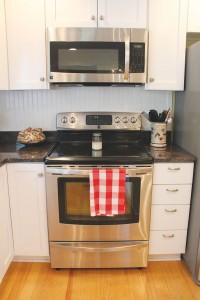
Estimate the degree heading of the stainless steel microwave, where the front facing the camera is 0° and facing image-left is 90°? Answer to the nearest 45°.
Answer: approximately 0°

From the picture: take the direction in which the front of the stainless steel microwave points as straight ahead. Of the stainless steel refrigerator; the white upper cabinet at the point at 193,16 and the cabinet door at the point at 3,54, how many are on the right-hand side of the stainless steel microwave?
1

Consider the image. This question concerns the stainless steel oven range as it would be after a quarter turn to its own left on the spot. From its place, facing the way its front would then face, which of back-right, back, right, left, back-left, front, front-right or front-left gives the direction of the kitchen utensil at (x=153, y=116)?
front-left
